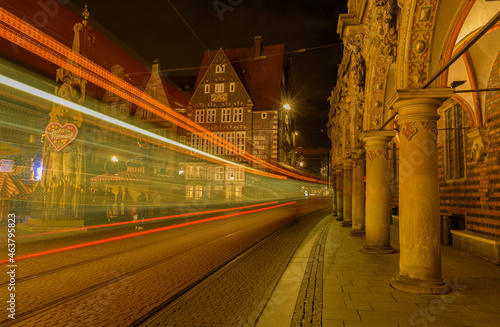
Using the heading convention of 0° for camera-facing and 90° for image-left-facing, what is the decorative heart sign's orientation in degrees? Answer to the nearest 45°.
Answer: approximately 0°

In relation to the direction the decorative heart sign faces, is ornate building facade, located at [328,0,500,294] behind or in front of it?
in front

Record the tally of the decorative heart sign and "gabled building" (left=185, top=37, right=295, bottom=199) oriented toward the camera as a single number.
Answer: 2

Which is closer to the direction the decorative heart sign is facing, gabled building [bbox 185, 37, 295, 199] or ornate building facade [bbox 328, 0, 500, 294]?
the ornate building facade

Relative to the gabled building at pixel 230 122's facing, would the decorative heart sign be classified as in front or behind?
in front

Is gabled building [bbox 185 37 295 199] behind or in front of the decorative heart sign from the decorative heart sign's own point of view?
behind
